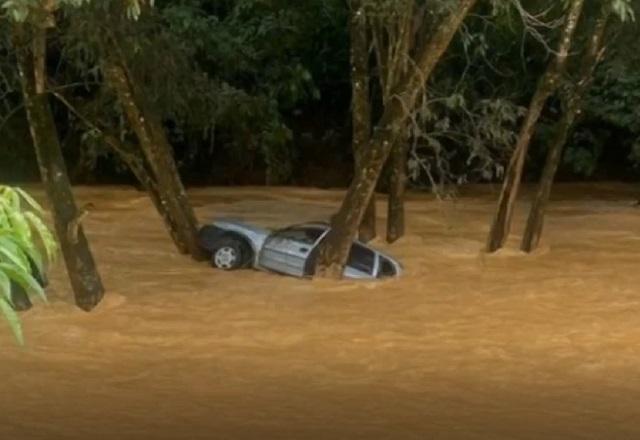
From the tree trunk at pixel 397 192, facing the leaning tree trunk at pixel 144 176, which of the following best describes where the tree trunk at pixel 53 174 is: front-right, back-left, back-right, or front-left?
front-left

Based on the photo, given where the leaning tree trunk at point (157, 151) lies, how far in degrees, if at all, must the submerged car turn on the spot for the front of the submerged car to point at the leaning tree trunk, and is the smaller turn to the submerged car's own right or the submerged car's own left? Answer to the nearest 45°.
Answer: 0° — it already faces it

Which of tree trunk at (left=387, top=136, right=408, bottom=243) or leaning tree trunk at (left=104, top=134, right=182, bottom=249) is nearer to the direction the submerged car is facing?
the leaning tree trunk

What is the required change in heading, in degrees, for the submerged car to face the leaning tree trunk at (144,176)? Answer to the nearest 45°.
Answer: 0° — it already faces it

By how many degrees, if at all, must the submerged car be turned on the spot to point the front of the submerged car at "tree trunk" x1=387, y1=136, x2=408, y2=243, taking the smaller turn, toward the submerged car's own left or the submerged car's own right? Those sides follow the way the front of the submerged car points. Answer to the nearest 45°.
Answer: approximately 135° to the submerged car's own right
